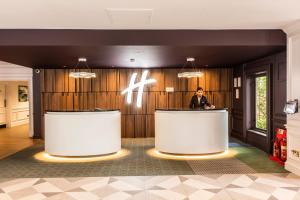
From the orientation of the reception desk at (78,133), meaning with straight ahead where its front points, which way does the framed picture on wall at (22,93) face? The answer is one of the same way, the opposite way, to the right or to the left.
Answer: the same way

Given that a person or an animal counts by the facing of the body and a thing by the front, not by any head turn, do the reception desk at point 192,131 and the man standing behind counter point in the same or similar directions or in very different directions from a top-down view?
same or similar directions

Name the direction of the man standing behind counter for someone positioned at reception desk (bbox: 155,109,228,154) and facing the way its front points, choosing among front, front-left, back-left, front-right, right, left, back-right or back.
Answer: back

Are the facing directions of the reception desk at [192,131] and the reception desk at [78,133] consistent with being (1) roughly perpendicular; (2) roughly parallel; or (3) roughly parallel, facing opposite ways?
roughly parallel

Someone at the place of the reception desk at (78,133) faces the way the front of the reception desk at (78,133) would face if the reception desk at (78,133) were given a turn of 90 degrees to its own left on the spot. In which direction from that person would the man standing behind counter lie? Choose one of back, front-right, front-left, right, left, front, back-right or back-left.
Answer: front

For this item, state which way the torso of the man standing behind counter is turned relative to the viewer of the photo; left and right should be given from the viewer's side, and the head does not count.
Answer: facing the viewer

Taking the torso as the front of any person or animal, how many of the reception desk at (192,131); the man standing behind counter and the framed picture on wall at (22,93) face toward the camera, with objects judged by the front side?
3

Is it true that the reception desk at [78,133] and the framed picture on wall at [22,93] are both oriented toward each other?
no

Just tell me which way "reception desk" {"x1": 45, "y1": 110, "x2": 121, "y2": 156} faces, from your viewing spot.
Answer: facing the viewer

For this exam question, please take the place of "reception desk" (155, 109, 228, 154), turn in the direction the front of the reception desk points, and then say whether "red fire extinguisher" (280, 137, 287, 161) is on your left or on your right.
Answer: on your left

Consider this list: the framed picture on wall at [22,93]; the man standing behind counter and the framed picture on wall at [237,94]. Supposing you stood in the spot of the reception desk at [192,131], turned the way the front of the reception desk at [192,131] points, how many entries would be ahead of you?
0

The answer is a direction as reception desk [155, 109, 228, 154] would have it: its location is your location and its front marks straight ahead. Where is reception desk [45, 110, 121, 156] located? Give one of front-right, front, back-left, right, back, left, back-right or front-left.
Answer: right

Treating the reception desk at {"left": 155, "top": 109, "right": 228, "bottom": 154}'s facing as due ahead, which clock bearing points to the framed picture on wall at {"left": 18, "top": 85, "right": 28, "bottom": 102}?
The framed picture on wall is roughly at 4 o'clock from the reception desk.

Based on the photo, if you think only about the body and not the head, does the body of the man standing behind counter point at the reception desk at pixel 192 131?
yes

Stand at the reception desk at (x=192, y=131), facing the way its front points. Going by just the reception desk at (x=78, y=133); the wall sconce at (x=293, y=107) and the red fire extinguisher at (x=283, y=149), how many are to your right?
1
